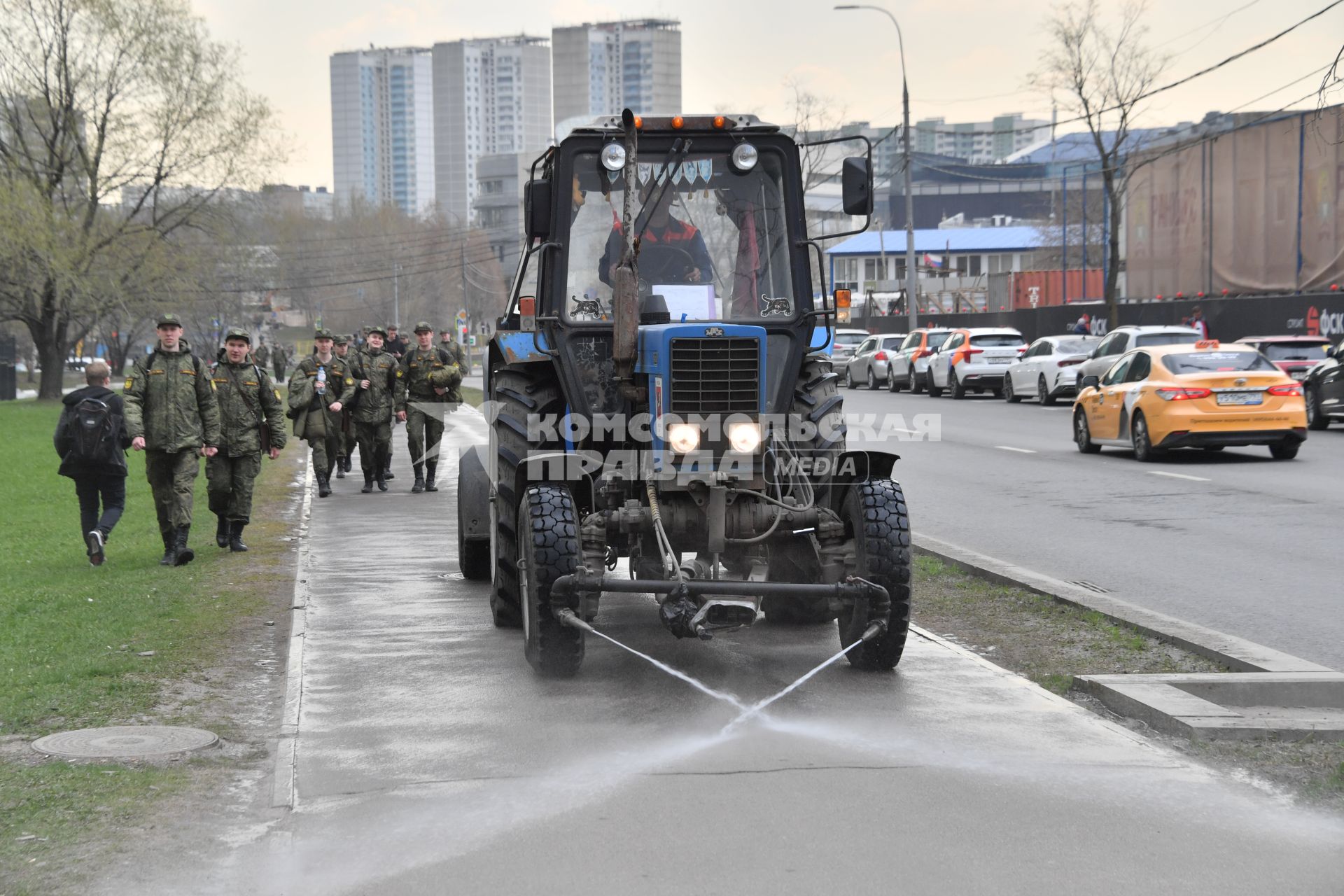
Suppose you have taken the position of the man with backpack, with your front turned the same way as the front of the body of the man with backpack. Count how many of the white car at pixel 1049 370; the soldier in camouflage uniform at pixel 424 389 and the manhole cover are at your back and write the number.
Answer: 1

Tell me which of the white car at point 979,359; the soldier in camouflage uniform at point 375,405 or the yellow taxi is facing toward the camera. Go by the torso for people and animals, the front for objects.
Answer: the soldier in camouflage uniform

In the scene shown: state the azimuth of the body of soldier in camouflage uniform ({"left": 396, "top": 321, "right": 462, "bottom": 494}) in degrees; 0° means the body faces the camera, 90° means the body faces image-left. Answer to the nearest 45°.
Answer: approximately 0°

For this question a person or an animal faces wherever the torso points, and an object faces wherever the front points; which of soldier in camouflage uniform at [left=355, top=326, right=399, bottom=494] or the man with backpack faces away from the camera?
the man with backpack

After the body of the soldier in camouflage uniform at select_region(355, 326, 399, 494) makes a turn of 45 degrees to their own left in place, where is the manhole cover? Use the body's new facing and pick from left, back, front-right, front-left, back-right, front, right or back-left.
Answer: front-right

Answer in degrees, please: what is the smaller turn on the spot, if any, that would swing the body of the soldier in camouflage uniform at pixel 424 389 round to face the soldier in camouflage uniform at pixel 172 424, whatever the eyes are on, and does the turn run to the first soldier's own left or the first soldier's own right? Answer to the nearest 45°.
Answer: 0° — they already face them

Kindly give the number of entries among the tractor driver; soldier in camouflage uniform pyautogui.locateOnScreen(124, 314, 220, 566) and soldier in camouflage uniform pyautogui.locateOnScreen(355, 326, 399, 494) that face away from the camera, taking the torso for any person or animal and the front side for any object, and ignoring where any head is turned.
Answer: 0

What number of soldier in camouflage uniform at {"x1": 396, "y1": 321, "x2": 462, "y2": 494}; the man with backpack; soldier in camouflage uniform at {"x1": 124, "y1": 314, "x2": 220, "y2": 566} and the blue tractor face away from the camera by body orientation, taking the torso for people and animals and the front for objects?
1

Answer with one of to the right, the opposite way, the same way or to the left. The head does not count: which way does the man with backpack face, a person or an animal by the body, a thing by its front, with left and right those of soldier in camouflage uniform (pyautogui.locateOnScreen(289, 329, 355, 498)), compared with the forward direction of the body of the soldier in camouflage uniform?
the opposite way

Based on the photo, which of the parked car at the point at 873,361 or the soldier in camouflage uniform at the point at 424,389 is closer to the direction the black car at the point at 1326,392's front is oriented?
the parked car

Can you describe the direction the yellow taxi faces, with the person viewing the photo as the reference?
facing away from the viewer and to the left of the viewer

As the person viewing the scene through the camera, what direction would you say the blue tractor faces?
facing the viewer

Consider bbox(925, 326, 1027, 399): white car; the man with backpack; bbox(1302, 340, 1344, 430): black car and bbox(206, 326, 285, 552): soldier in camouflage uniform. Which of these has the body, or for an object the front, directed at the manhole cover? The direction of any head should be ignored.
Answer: the soldier in camouflage uniform

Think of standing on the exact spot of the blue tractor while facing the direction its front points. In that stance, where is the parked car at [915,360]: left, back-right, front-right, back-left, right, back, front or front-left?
back

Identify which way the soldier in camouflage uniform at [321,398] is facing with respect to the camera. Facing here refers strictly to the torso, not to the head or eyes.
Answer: toward the camera

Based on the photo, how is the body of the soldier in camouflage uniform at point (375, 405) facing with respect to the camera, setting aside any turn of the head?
toward the camera
